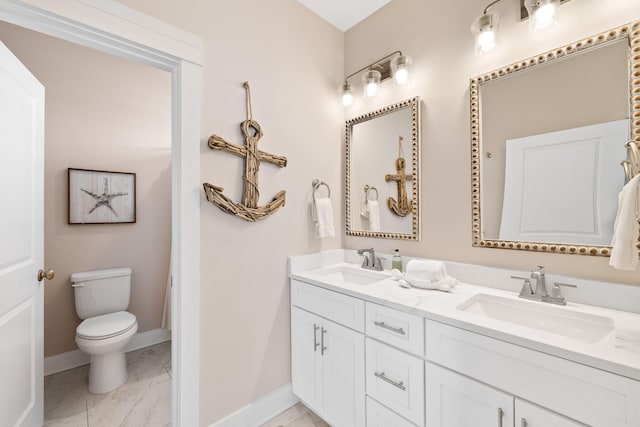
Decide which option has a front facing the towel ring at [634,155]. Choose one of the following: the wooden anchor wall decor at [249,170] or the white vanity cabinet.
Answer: the wooden anchor wall decor

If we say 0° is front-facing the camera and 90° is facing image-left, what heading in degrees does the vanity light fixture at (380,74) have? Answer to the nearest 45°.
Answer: approximately 45°

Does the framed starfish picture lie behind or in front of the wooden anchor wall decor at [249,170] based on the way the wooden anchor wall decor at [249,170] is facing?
behind

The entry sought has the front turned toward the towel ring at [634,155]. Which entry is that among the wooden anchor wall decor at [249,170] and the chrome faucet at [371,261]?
the wooden anchor wall decor

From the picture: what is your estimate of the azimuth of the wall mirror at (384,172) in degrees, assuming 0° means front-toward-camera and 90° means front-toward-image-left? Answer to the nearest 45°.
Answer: approximately 45°

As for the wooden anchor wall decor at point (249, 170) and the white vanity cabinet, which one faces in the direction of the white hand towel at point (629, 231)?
the wooden anchor wall decor
